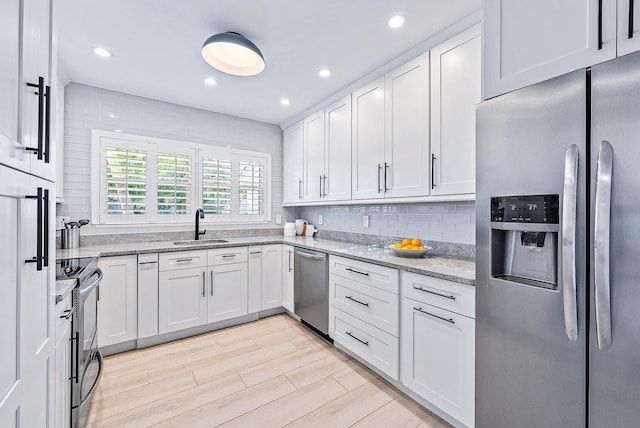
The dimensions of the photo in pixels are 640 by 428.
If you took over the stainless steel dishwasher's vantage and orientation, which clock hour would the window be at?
The window is roughly at 2 o'clock from the stainless steel dishwasher.

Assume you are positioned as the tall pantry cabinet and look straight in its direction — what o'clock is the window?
The window is roughly at 10 o'clock from the tall pantry cabinet.

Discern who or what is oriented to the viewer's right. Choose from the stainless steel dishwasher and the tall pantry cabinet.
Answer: the tall pantry cabinet

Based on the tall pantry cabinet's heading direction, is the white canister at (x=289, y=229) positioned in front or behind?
in front

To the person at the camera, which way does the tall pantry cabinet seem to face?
facing to the right of the viewer

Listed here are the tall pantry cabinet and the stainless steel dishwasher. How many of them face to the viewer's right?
1

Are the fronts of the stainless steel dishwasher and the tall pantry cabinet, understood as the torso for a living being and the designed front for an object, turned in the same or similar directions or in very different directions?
very different directions

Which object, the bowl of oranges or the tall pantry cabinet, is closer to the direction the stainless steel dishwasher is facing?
the tall pantry cabinet

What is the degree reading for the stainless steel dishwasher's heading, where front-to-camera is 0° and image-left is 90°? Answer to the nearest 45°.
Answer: approximately 45°

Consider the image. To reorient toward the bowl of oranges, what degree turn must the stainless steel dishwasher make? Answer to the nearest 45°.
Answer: approximately 90° to its left

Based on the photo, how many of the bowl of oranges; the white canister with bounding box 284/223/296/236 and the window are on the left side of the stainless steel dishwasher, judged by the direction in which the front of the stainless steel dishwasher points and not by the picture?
1
